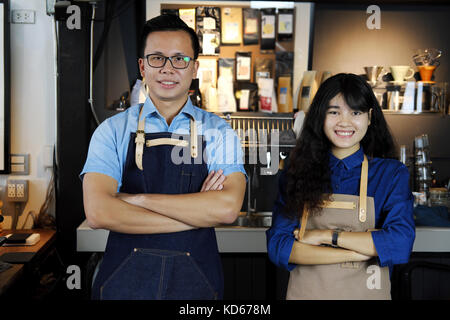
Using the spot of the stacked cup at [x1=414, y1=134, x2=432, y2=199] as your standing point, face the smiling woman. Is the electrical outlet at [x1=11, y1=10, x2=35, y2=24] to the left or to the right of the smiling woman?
right

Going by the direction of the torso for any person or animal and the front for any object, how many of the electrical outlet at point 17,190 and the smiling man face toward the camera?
2

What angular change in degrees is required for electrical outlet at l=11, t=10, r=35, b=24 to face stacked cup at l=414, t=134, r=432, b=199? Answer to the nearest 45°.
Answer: approximately 90° to its left

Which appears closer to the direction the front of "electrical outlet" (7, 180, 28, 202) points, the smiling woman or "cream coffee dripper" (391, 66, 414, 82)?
the smiling woman

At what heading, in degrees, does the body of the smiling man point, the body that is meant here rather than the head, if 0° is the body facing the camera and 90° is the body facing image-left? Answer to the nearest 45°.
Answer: approximately 0°
